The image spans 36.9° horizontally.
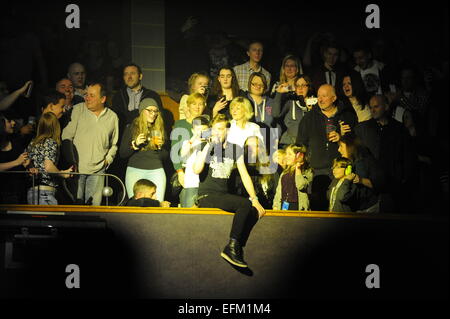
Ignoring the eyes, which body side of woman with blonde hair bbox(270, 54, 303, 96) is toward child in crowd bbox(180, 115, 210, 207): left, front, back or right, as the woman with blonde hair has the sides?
front

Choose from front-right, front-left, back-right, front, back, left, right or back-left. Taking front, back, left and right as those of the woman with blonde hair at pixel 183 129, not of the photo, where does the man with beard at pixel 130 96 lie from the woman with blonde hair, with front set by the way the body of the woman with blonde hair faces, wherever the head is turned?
back-right

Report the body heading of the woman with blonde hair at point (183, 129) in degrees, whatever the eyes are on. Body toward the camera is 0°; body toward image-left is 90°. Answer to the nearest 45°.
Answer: approximately 315°

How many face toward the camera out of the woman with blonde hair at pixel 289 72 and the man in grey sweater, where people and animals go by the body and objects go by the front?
2
